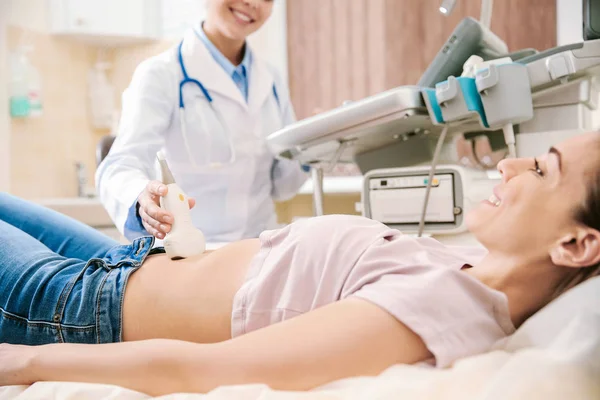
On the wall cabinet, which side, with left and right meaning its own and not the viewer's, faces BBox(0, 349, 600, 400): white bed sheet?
front

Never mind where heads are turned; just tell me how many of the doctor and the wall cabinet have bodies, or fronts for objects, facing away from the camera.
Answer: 0

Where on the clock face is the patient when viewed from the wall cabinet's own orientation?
The patient is roughly at 12 o'clock from the wall cabinet.

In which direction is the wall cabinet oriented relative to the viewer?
toward the camera

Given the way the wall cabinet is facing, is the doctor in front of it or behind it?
in front

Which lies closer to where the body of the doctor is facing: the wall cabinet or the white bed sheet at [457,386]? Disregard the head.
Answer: the white bed sheet

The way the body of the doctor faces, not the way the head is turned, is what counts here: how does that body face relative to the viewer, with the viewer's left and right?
facing the viewer and to the right of the viewer
